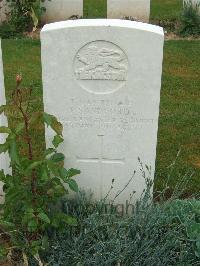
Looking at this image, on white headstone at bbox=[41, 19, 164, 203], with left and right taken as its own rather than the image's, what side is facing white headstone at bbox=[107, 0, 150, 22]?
back

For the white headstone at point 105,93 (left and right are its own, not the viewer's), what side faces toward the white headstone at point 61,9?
back

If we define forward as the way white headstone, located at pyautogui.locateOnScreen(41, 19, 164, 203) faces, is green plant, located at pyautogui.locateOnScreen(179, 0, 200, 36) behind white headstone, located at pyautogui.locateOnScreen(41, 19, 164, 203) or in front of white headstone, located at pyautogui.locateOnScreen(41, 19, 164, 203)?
behind

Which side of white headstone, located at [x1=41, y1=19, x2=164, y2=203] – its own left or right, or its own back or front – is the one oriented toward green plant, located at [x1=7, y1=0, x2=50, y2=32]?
back

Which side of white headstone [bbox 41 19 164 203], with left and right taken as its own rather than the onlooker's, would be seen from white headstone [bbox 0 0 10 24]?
back

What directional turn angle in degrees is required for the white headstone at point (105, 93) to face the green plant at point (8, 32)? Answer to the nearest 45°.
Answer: approximately 180°

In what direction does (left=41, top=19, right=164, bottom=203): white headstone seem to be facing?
toward the camera
